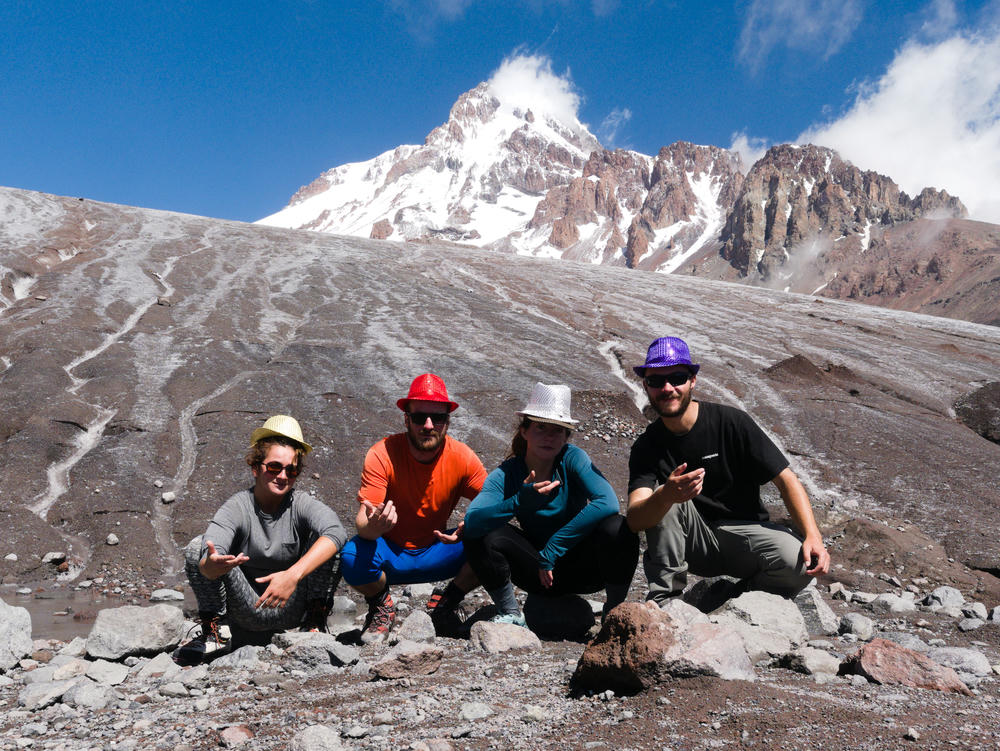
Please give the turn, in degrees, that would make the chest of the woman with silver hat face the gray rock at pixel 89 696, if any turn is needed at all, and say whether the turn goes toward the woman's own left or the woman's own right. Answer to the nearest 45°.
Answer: approximately 45° to the woman's own right

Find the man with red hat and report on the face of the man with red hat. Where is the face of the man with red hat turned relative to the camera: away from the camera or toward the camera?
toward the camera

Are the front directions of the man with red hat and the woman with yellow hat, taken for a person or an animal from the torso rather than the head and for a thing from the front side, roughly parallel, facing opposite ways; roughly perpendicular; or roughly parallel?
roughly parallel

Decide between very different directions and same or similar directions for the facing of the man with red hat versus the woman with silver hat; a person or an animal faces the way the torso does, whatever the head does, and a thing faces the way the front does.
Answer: same or similar directions

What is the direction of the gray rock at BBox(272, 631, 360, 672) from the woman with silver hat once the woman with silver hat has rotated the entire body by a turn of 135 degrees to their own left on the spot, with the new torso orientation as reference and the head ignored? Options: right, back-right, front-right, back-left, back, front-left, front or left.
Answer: back

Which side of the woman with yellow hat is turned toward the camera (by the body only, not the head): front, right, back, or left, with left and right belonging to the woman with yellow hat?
front

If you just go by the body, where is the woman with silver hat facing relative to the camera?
toward the camera

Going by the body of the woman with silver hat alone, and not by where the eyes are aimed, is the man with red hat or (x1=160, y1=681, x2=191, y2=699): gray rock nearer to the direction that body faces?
the gray rock

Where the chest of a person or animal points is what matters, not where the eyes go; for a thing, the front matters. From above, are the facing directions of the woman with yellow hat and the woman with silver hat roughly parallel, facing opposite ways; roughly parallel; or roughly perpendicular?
roughly parallel

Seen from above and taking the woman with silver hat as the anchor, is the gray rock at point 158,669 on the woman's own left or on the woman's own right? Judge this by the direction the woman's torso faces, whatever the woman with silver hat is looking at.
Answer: on the woman's own right

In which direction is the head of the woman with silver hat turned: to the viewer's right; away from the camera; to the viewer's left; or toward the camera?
toward the camera

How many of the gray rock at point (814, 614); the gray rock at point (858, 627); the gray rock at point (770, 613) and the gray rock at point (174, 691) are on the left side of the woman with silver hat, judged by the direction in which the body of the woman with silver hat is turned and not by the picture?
3

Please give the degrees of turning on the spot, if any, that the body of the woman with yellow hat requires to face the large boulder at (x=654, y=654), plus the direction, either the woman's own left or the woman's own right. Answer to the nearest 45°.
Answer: approximately 45° to the woman's own left
